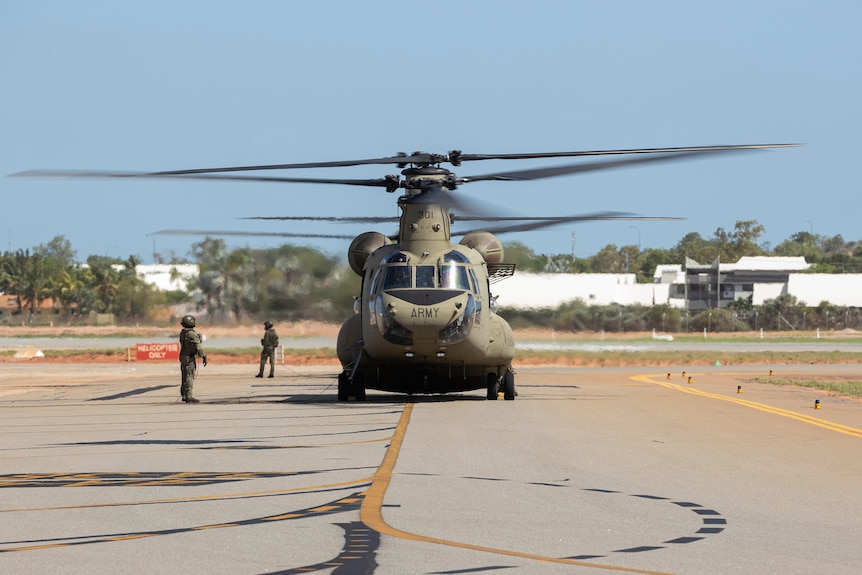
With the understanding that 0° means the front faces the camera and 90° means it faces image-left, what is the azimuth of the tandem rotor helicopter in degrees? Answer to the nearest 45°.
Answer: approximately 0°

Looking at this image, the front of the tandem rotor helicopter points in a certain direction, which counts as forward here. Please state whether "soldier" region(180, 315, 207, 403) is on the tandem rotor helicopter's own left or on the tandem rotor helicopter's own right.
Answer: on the tandem rotor helicopter's own right
